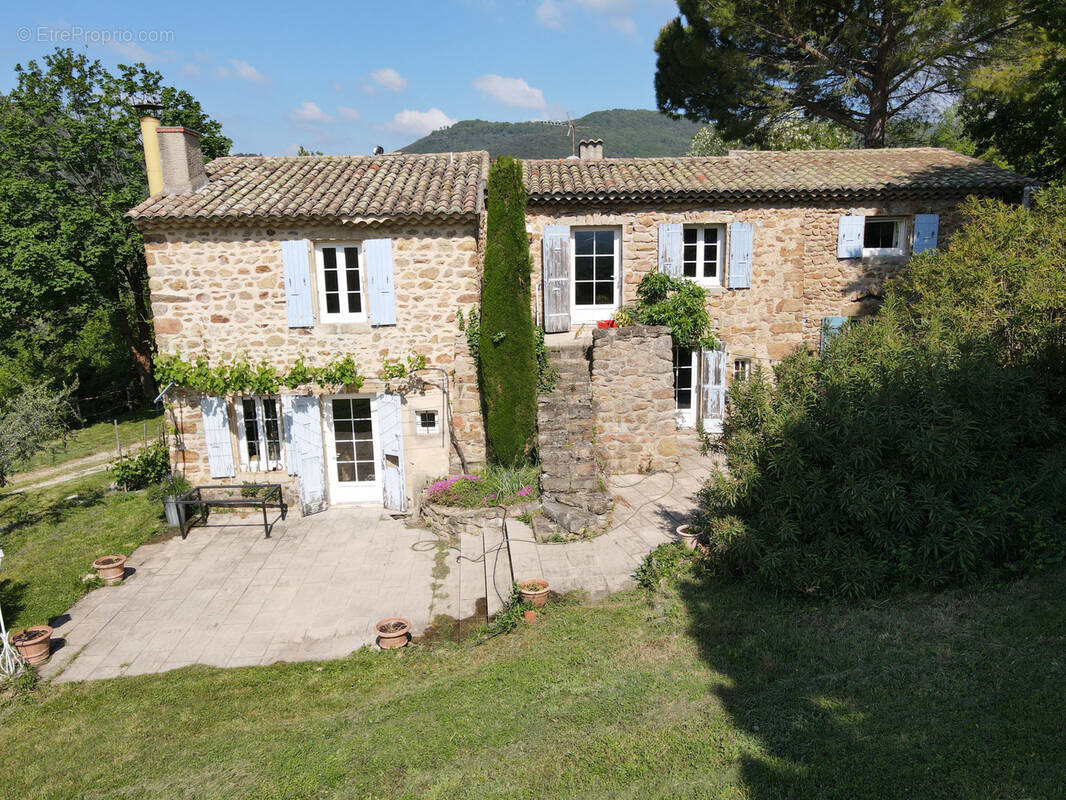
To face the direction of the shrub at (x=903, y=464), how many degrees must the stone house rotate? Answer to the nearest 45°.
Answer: approximately 45° to its left

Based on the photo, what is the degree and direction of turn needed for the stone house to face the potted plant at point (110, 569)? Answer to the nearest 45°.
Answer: approximately 45° to its right

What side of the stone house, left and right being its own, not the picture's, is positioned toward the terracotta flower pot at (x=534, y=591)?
front

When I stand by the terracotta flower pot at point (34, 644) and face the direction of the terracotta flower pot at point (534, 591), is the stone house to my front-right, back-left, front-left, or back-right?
front-left

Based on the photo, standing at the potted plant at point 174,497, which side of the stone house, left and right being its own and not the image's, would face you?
right

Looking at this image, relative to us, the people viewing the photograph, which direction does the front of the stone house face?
facing the viewer

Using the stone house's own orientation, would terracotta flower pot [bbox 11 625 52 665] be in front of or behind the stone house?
in front

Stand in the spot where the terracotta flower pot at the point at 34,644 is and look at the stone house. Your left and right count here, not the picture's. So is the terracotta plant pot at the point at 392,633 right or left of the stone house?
right

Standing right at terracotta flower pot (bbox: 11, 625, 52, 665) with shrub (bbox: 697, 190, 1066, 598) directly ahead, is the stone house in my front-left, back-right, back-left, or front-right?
front-left

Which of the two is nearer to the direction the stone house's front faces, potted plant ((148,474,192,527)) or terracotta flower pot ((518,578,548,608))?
the terracotta flower pot

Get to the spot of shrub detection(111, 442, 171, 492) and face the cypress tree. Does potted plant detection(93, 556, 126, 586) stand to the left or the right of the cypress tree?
right

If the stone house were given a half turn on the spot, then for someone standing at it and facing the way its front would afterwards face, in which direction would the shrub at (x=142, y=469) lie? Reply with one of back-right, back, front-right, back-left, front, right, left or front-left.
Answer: left

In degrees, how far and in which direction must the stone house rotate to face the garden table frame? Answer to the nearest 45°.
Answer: approximately 90° to its right
